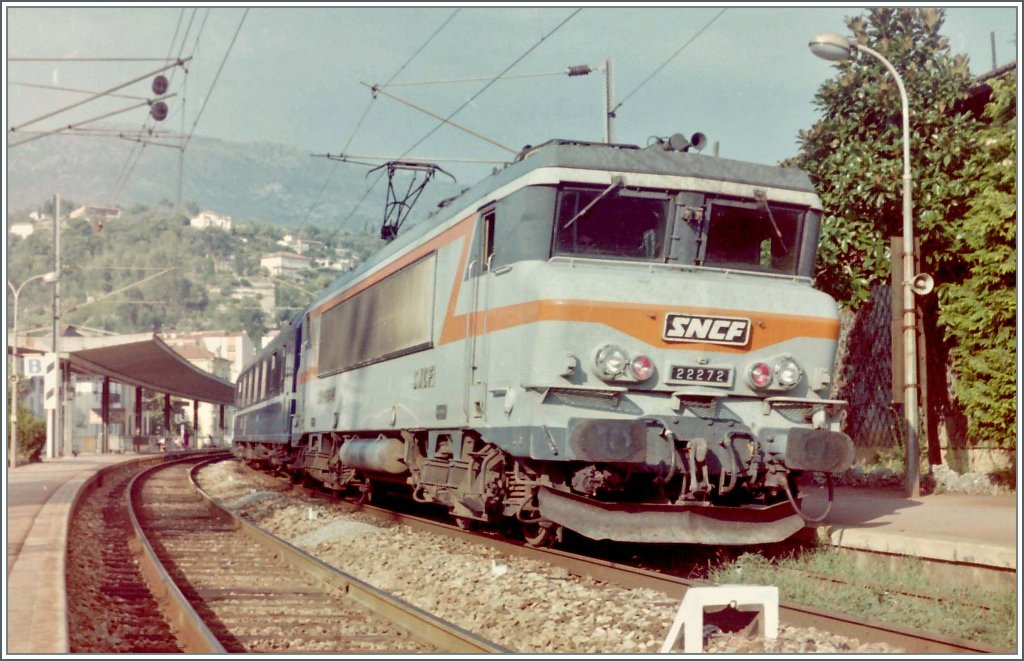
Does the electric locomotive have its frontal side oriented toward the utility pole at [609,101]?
no

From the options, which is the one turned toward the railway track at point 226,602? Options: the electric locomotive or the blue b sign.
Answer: the blue b sign

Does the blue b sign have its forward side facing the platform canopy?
no

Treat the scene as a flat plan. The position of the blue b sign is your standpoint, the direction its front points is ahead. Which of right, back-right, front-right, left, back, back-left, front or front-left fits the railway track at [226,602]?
front

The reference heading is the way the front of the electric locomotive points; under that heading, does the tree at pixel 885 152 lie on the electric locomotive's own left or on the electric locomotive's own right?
on the electric locomotive's own left

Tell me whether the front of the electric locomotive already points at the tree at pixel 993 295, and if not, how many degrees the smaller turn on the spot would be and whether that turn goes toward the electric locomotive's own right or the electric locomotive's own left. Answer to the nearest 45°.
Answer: approximately 90° to the electric locomotive's own left

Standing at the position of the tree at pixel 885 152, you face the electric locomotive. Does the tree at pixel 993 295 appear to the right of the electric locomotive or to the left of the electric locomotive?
left

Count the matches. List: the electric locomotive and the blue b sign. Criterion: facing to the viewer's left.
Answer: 0

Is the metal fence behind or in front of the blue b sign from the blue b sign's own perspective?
in front

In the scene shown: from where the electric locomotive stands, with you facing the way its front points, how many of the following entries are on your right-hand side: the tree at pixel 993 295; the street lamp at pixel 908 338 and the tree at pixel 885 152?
0

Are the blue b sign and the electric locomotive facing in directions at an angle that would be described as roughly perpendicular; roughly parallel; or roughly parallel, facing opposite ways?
roughly parallel

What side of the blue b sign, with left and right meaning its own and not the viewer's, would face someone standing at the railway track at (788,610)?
front

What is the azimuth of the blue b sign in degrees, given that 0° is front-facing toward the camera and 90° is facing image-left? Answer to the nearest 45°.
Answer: approximately 0°

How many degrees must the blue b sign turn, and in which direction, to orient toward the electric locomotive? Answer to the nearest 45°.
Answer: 0° — it already faces it

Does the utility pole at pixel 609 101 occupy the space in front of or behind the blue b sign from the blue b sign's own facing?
in front

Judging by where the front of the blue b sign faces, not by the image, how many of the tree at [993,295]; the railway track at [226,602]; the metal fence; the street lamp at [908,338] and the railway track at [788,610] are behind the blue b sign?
0

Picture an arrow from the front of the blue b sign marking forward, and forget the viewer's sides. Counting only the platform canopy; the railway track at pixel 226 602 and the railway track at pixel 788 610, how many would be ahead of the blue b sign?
2
